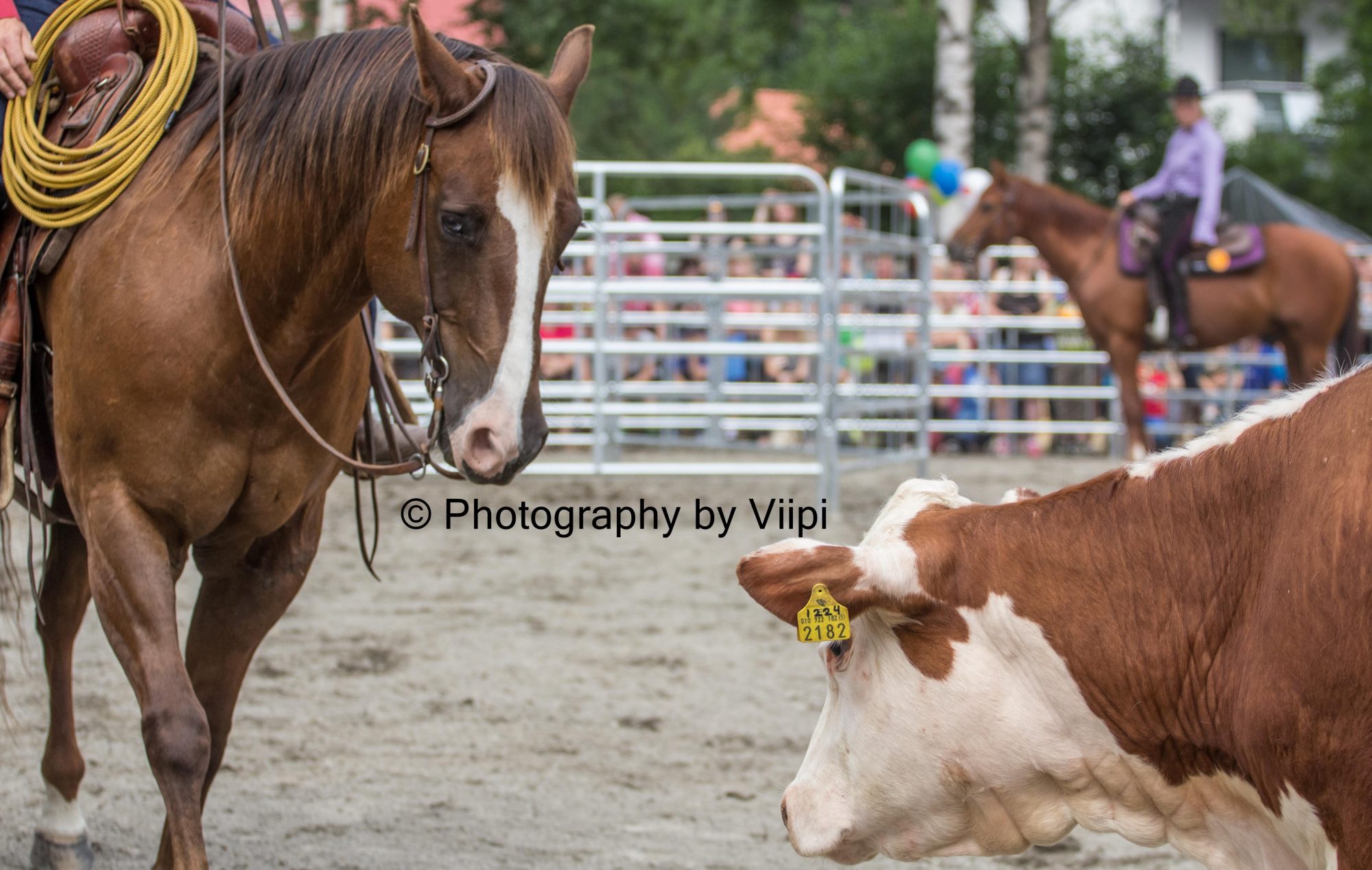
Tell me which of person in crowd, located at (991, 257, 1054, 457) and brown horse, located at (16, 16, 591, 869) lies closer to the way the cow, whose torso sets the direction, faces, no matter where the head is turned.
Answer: the brown horse

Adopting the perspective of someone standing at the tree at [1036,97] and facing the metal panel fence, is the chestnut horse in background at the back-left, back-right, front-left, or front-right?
front-left

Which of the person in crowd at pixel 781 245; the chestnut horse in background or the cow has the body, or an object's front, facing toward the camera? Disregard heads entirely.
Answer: the person in crowd

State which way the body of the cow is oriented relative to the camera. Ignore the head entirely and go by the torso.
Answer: to the viewer's left

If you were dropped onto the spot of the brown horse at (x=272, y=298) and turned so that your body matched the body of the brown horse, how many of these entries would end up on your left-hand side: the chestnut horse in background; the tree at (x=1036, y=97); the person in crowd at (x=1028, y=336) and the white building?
4

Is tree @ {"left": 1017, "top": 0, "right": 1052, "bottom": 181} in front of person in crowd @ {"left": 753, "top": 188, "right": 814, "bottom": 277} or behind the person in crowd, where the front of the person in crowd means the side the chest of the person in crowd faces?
behind

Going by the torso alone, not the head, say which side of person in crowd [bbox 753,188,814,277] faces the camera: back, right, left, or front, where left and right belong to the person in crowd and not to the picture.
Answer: front

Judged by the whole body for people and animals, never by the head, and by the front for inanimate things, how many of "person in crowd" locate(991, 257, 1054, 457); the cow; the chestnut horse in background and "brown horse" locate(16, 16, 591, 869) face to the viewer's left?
2

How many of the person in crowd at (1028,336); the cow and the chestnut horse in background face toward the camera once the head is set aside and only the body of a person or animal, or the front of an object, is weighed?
1

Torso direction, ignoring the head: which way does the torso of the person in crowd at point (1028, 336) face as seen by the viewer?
toward the camera

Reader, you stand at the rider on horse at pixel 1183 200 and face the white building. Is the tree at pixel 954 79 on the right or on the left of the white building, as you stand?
left

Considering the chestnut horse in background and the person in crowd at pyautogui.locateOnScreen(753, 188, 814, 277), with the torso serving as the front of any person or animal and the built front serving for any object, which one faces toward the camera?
the person in crowd

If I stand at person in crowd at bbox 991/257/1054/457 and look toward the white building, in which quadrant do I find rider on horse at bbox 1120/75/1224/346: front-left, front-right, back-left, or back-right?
back-right

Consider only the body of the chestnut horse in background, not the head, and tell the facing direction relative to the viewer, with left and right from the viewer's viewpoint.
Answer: facing to the left of the viewer

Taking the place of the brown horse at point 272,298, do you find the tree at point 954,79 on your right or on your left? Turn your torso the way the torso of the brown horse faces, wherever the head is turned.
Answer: on your left
